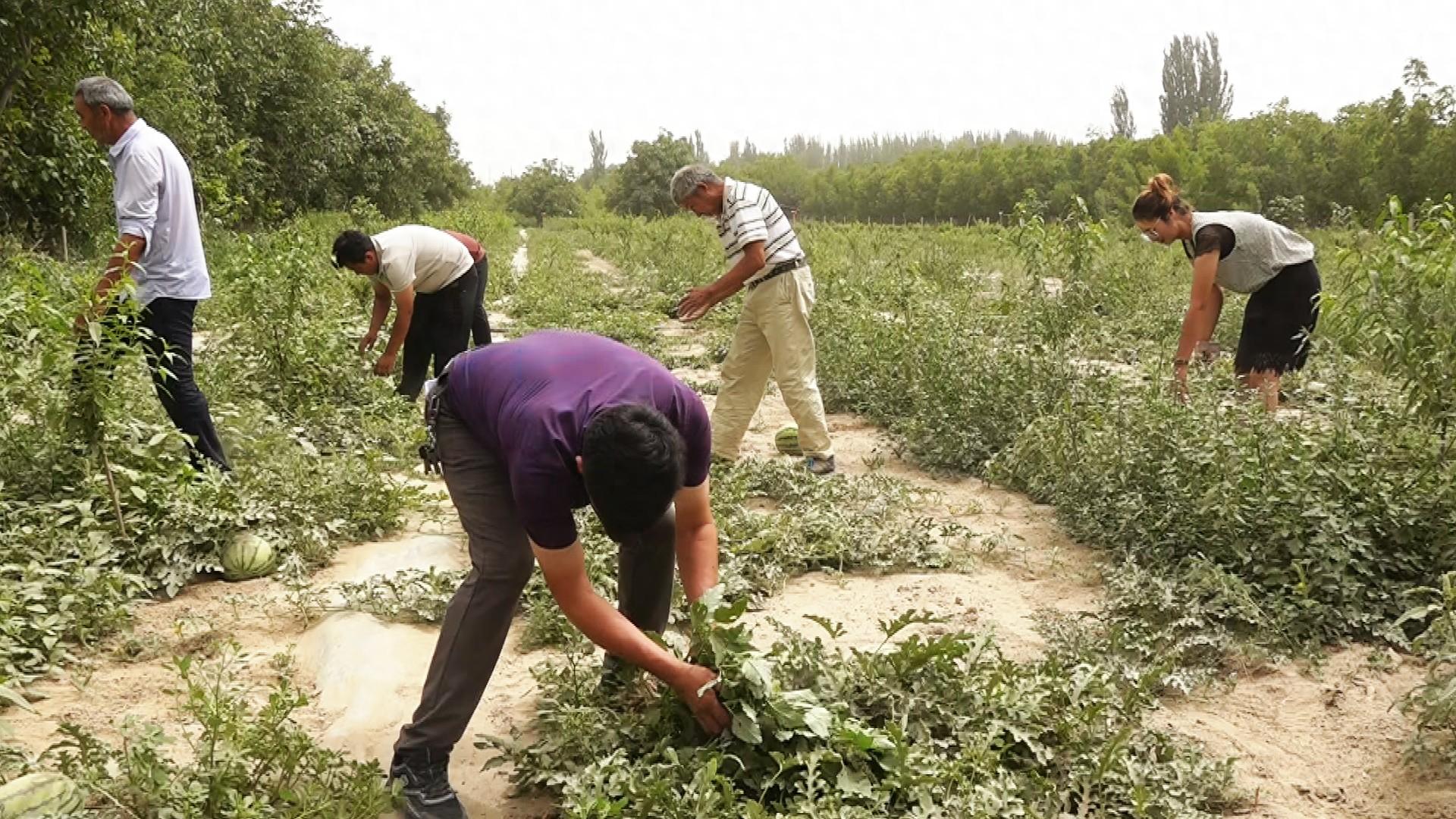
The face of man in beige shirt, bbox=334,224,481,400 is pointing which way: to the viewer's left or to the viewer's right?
to the viewer's left

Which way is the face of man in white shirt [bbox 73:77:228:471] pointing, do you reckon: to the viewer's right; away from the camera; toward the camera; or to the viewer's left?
to the viewer's left

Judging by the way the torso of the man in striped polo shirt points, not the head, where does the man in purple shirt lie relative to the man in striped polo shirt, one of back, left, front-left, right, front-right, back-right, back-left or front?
left

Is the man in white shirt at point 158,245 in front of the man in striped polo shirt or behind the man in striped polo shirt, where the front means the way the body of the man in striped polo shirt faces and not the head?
in front

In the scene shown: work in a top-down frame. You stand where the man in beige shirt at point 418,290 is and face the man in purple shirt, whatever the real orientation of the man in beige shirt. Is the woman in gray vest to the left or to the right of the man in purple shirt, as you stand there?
left

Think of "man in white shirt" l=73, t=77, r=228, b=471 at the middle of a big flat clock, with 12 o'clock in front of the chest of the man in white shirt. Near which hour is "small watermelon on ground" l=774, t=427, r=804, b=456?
The small watermelon on ground is roughly at 6 o'clock from the man in white shirt.

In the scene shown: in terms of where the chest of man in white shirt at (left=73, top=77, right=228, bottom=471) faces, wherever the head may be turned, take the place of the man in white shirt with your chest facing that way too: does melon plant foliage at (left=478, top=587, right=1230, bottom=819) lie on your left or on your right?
on your left

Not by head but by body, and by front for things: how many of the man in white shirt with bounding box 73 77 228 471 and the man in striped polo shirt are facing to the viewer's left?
2

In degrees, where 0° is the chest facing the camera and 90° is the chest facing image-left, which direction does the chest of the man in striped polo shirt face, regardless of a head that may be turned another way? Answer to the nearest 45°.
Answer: approximately 90°

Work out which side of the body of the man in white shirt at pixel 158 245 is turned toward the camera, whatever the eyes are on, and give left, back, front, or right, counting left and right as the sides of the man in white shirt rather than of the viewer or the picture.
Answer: left

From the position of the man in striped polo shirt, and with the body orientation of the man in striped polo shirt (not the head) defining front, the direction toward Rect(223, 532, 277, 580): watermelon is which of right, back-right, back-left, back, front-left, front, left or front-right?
front-left

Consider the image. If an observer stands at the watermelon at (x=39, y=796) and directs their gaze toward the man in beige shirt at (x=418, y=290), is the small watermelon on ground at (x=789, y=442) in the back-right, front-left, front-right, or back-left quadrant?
front-right

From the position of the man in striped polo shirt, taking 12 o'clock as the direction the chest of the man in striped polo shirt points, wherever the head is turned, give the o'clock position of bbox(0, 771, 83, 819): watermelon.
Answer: The watermelon is roughly at 10 o'clock from the man in striped polo shirt.

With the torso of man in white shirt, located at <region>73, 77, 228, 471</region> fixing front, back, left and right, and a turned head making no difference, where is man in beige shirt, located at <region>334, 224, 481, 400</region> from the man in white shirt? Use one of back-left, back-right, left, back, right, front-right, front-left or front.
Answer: back-right
